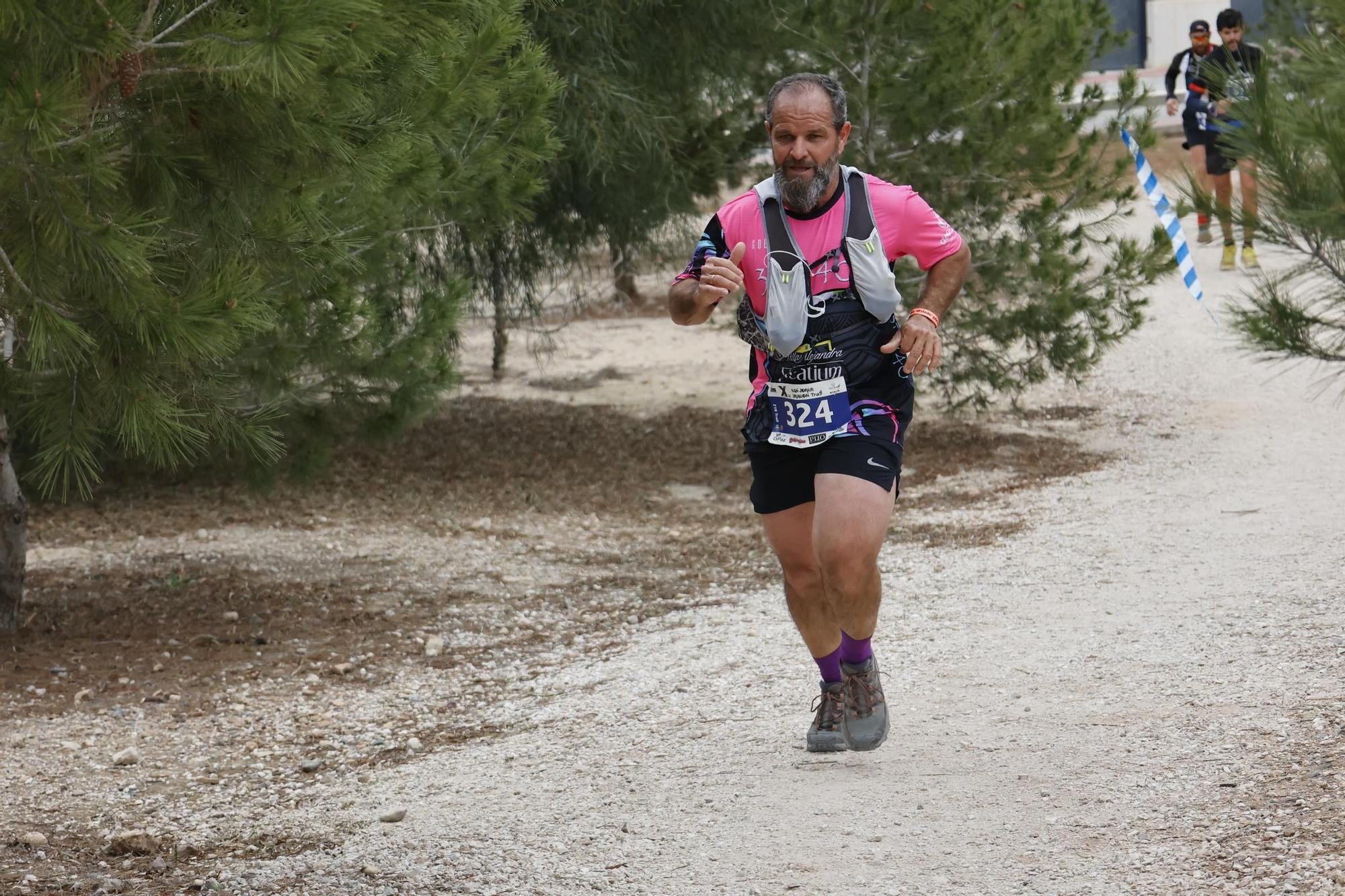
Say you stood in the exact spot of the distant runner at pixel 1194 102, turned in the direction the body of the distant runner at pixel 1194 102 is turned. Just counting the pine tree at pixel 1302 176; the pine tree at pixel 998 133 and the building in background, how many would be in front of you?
2

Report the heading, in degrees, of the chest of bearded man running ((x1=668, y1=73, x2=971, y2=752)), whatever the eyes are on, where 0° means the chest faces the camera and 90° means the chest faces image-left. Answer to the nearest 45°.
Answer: approximately 0°

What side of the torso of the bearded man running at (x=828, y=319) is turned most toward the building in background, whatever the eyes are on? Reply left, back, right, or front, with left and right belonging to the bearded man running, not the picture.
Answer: back

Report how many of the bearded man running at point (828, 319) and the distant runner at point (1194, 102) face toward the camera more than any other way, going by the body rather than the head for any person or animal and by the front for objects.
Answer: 2

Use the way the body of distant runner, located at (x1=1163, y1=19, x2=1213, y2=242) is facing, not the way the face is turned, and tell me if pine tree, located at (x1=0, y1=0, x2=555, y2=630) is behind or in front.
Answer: in front

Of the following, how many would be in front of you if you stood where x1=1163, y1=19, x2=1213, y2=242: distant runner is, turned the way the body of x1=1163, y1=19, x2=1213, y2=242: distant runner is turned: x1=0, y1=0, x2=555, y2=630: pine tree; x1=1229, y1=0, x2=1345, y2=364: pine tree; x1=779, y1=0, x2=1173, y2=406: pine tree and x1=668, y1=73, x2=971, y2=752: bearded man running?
4

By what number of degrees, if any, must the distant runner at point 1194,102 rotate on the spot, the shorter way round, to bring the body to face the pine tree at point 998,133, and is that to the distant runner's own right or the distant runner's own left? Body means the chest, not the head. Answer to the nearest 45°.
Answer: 0° — they already face it

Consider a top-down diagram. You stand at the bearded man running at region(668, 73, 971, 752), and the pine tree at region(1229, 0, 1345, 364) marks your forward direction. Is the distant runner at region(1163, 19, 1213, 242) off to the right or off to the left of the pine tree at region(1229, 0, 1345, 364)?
left

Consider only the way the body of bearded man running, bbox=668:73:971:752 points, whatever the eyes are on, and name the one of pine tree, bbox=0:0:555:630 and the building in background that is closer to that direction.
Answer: the pine tree

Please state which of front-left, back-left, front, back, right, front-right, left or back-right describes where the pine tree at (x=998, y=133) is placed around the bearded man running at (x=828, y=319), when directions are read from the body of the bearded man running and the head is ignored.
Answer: back
